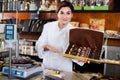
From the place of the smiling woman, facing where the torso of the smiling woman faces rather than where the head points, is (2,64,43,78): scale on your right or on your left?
on your right

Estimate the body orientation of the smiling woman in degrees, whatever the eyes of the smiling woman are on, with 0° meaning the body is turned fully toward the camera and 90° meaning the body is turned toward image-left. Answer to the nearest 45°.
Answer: approximately 315°

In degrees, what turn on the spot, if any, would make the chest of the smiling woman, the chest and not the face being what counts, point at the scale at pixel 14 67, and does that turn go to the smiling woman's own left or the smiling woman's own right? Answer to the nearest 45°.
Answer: approximately 90° to the smiling woman's own right

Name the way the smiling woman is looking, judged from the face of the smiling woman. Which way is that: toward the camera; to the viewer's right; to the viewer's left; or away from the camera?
toward the camera
